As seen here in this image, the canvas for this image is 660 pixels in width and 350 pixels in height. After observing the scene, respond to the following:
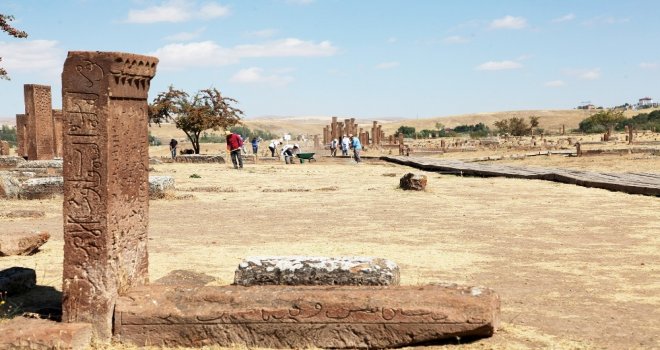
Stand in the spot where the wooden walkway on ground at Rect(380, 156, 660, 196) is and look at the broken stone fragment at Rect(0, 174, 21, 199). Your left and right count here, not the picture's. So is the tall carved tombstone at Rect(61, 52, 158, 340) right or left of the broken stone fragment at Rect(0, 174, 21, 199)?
left

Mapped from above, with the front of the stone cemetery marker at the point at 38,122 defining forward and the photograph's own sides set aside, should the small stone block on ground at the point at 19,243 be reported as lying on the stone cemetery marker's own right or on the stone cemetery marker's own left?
on the stone cemetery marker's own right

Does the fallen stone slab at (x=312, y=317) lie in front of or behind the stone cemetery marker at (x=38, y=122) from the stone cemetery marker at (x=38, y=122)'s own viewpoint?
in front

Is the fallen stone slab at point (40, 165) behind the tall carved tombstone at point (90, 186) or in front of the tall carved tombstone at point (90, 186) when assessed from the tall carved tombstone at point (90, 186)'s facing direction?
behind

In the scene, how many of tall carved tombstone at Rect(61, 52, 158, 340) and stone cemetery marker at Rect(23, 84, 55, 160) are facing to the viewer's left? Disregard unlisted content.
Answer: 0

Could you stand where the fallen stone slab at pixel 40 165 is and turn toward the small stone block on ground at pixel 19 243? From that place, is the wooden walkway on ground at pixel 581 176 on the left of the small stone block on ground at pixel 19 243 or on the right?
left

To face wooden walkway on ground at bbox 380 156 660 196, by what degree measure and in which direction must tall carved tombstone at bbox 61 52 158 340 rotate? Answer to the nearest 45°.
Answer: approximately 90° to its left

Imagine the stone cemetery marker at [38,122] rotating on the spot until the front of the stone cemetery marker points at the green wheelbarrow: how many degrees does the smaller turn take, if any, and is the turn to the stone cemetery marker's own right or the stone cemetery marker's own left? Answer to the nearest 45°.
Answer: approximately 45° to the stone cemetery marker's own left

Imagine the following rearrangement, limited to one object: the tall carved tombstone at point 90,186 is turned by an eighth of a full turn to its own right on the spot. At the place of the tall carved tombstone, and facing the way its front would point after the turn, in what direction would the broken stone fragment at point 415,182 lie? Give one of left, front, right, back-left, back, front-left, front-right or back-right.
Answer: back-left

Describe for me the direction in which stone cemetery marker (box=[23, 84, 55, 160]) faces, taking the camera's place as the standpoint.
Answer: facing the viewer and to the right of the viewer
